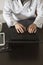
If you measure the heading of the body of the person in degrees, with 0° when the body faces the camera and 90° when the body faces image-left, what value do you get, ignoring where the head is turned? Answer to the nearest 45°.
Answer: approximately 0°
